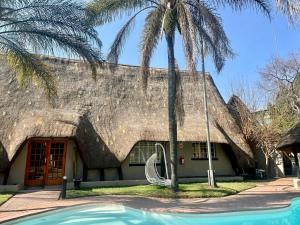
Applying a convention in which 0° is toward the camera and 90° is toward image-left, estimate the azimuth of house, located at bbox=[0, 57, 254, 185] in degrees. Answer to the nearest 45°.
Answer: approximately 0°

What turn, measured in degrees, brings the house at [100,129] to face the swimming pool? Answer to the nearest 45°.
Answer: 0° — it already faces it

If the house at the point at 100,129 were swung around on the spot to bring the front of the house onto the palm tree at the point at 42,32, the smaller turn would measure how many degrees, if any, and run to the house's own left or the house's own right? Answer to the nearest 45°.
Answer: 0° — it already faces it
